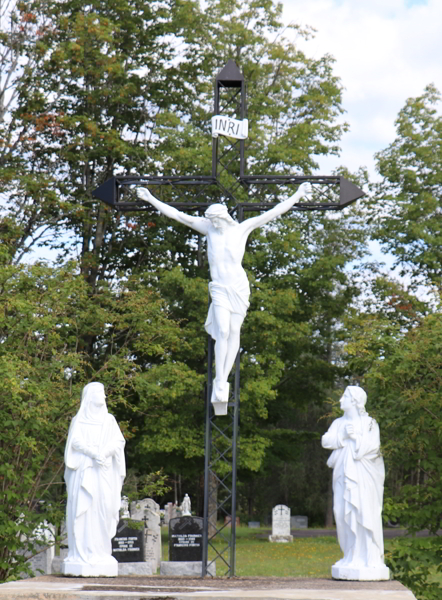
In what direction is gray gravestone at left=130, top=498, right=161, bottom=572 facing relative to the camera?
toward the camera

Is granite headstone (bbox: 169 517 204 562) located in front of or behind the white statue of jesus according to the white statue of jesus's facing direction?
behind

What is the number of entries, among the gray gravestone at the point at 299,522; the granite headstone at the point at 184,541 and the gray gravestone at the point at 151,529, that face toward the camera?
3

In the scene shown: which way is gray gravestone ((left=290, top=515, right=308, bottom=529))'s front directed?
toward the camera

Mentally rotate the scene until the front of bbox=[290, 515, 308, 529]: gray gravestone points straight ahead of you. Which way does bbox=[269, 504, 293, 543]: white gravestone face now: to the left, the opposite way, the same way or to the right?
the same way

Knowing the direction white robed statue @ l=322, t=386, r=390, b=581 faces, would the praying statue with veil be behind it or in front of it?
in front

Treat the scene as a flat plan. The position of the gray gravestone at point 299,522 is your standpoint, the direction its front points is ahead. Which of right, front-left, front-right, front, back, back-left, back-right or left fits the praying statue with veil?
front

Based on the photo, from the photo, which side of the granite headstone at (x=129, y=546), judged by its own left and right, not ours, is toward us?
front

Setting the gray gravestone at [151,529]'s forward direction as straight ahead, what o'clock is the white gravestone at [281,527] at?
the white gravestone at [281,527] is roughly at 7 o'clock from the gray gravestone at [151,529].

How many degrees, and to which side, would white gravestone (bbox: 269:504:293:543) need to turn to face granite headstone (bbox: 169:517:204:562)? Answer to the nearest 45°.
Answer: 0° — it already faces it

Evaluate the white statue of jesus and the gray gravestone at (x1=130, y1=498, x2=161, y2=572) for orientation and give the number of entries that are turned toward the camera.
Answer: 2

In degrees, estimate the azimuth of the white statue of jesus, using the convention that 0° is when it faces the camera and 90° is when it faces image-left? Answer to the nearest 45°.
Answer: approximately 0°

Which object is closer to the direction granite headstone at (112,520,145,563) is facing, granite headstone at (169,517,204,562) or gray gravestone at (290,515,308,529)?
the granite headstone

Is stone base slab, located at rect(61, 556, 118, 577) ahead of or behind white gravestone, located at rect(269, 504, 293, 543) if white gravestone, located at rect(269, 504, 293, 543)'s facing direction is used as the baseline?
ahead
